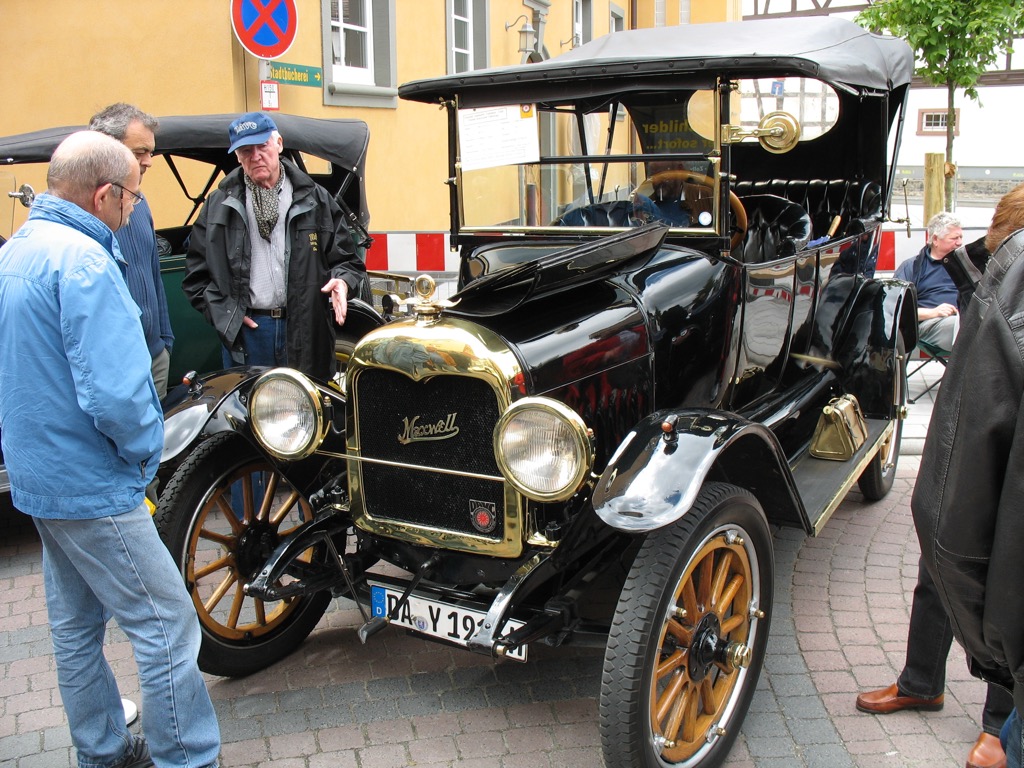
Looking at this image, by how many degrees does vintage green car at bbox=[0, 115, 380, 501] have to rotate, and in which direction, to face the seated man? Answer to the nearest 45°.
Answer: approximately 135° to its left

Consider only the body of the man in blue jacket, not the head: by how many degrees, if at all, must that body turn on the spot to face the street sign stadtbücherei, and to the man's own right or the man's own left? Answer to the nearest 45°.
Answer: approximately 45° to the man's own left

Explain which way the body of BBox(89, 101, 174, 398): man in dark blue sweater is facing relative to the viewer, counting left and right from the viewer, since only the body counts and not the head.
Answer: facing to the right of the viewer

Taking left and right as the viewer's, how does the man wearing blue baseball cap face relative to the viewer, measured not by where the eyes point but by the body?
facing the viewer

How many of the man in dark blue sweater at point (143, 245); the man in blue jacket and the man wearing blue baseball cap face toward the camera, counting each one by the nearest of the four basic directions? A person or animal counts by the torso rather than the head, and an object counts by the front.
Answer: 1

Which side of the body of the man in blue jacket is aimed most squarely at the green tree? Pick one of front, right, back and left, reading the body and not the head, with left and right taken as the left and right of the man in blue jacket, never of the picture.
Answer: front

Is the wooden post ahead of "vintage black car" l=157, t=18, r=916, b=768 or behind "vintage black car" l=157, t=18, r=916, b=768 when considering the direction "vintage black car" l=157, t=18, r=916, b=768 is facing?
behind

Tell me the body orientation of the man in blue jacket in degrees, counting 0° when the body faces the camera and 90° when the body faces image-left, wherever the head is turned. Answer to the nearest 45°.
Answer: approximately 225°

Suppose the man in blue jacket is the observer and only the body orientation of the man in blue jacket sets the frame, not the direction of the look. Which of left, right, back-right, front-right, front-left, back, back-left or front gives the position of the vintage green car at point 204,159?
front-left

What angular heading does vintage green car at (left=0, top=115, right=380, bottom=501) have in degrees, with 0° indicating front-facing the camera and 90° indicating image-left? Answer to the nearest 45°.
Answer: approximately 45°

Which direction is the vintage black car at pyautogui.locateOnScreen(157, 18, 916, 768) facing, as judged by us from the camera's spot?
facing the viewer and to the left of the viewer

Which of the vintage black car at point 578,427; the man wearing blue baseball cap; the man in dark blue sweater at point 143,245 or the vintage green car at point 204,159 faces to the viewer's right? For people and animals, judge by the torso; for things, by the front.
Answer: the man in dark blue sweater
